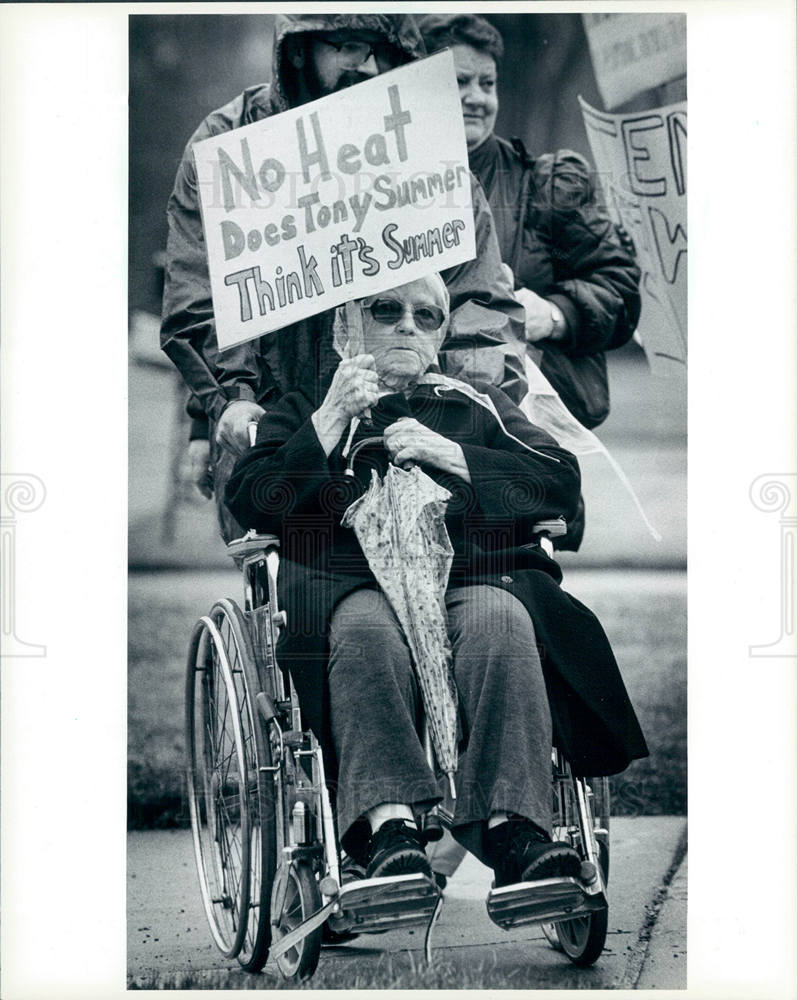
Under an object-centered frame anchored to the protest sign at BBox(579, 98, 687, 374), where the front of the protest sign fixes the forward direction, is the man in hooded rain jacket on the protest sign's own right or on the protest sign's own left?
on the protest sign's own right
